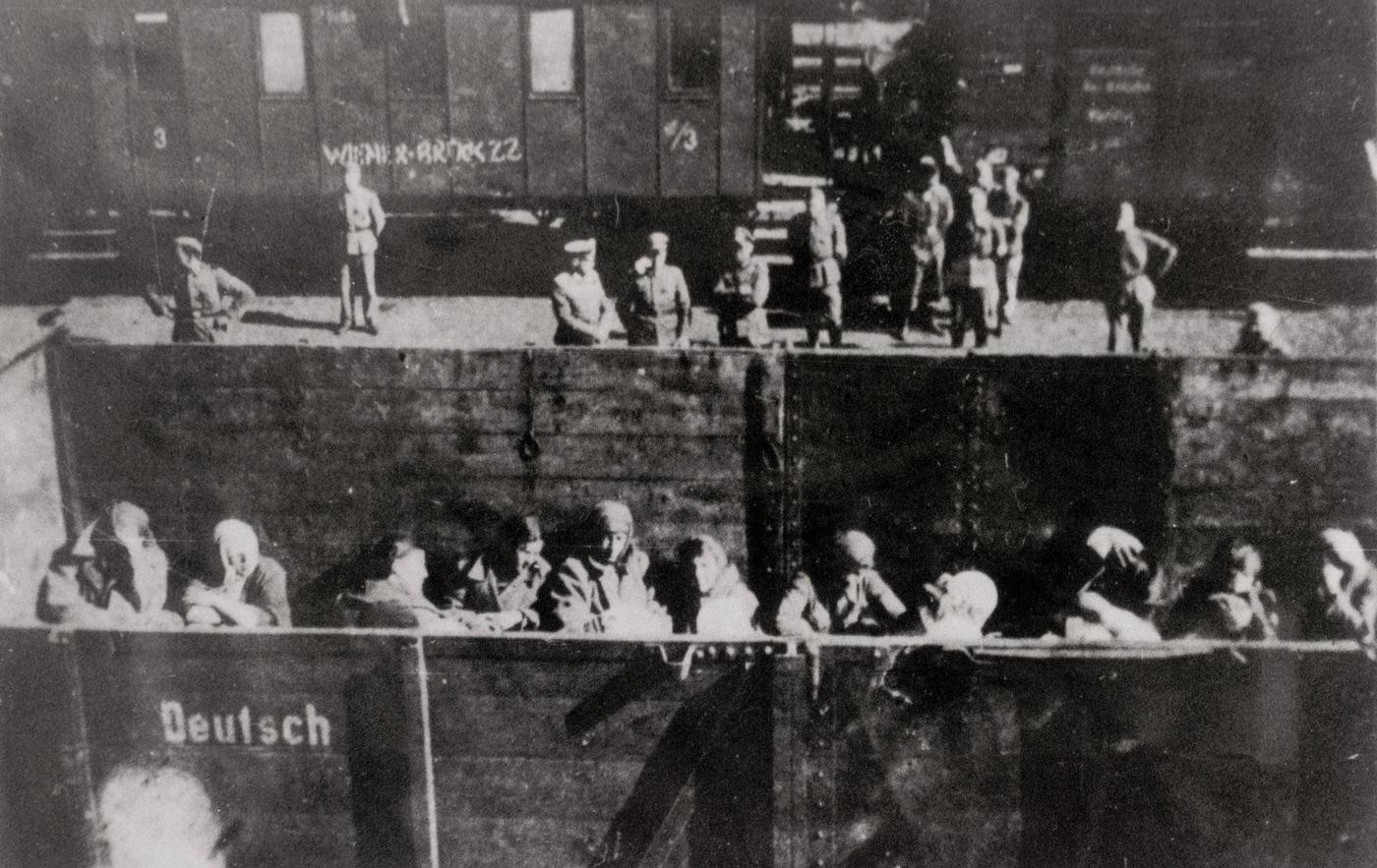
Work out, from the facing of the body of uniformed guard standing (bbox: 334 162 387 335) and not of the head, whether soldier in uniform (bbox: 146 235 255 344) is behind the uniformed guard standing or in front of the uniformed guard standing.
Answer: in front

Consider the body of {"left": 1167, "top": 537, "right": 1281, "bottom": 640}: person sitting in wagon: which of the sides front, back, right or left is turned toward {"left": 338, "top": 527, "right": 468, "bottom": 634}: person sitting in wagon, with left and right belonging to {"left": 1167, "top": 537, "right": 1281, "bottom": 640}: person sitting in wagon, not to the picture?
right

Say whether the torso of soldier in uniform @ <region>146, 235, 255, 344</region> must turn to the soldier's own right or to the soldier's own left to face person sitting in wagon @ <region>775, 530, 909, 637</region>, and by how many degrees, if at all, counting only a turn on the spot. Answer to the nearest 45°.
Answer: approximately 90° to the soldier's own left

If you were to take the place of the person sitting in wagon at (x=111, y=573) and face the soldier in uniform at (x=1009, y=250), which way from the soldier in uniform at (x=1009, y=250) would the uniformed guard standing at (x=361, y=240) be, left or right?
left
